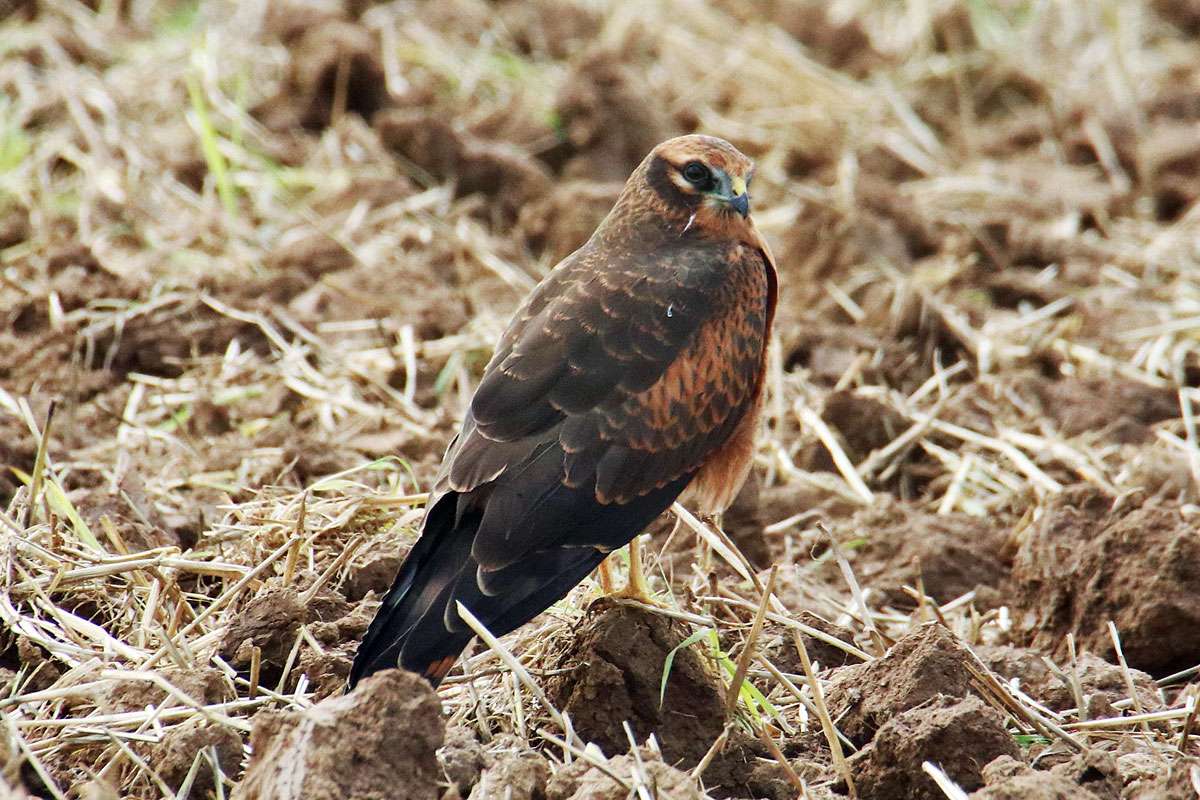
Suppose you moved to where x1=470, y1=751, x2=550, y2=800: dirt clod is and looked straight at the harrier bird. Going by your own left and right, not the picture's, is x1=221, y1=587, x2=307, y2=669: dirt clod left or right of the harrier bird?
left

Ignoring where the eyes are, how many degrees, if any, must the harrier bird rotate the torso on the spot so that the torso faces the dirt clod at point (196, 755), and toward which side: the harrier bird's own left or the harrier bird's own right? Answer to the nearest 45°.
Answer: approximately 135° to the harrier bird's own right

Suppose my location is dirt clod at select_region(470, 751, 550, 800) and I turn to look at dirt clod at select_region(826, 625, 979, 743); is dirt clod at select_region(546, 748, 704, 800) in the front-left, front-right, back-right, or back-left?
front-right

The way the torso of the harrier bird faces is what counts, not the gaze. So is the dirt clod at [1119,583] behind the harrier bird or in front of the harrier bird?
in front

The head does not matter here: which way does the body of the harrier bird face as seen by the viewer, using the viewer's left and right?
facing to the right of the viewer

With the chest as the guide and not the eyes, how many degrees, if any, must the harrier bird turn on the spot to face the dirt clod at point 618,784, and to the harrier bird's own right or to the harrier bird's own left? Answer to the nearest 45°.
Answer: approximately 90° to the harrier bird's own right

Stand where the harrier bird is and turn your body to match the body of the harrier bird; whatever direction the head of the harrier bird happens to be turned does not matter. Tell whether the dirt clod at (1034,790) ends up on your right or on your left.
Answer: on your right

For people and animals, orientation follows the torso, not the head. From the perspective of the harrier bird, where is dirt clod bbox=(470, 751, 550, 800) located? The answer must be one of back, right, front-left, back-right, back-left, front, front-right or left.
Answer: right
